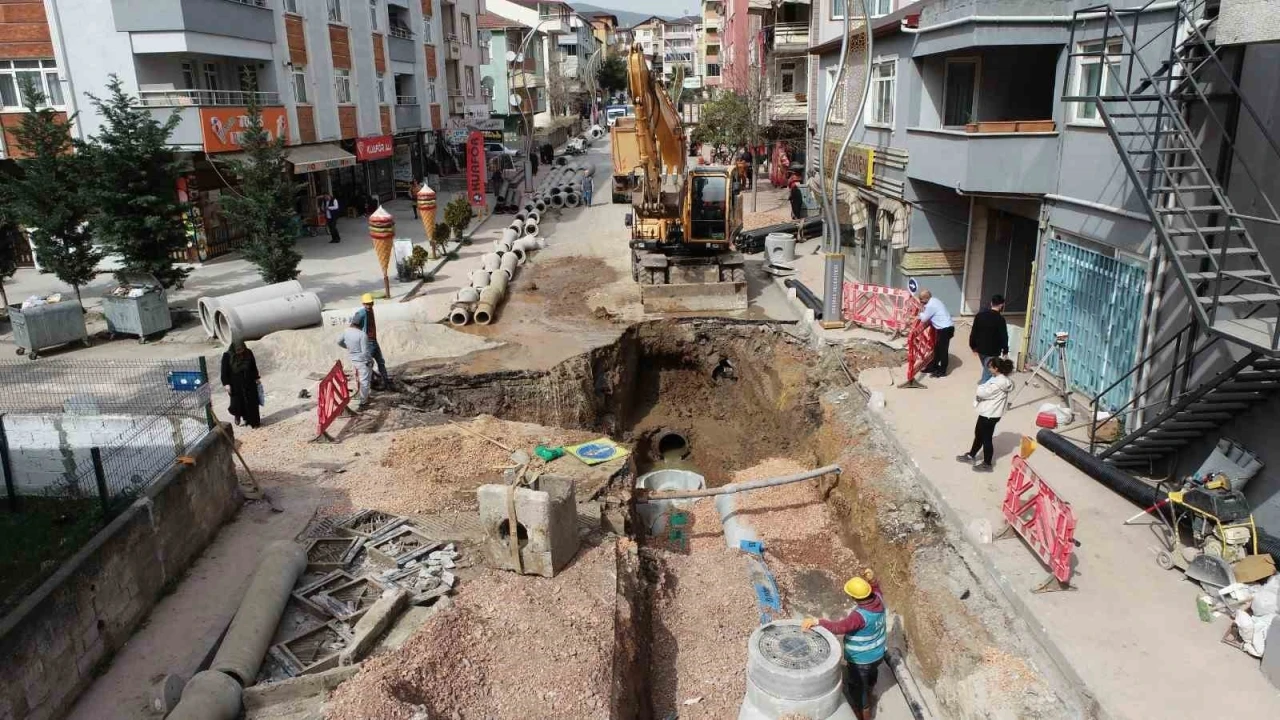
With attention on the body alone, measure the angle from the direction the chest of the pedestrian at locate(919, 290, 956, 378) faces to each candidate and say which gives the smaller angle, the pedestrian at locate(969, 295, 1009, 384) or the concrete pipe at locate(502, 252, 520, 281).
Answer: the concrete pipe

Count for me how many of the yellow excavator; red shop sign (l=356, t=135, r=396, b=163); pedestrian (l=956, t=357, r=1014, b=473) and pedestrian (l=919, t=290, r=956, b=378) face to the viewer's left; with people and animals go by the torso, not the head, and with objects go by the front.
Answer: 2

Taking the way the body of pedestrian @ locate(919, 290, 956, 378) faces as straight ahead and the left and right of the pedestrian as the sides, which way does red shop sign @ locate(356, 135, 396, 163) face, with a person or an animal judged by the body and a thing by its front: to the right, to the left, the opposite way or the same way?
the opposite way

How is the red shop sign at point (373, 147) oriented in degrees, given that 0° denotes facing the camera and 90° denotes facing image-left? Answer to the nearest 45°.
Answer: approximately 315°

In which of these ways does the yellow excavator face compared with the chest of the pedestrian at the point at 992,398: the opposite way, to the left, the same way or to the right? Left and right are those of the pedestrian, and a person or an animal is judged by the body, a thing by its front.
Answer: to the left

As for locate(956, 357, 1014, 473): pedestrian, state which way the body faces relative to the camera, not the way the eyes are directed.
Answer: to the viewer's left

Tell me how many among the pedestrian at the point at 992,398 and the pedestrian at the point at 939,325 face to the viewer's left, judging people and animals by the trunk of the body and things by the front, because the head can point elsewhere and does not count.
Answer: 2

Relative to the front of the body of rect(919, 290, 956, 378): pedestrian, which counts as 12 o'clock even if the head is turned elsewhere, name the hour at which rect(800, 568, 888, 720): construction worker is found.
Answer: The construction worker is roughly at 9 o'clock from the pedestrian.

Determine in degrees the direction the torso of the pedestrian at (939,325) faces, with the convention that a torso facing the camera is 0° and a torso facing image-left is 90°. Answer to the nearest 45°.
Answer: approximately 90°

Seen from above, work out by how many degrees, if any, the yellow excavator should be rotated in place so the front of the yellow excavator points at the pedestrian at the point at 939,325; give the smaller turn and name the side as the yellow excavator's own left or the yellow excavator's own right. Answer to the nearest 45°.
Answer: approximately 45° to the yellow excavator's own left

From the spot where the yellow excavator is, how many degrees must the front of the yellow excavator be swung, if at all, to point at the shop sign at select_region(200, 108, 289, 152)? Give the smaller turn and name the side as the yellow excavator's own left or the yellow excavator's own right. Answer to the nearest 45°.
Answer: approximately 90° to the yellow excavator's own right

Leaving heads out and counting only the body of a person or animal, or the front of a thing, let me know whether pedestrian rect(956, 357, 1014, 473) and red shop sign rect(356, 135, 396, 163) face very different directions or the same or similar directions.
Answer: very different directions

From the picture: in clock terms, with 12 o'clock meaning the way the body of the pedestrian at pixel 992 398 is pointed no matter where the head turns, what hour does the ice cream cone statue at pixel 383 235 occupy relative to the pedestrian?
The ice cream cone statue is roughly at 1 o'clock from the pedestrian.

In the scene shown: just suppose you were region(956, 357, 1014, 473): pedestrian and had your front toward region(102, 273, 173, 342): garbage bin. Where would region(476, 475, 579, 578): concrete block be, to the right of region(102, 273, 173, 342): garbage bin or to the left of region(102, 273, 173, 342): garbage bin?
left
